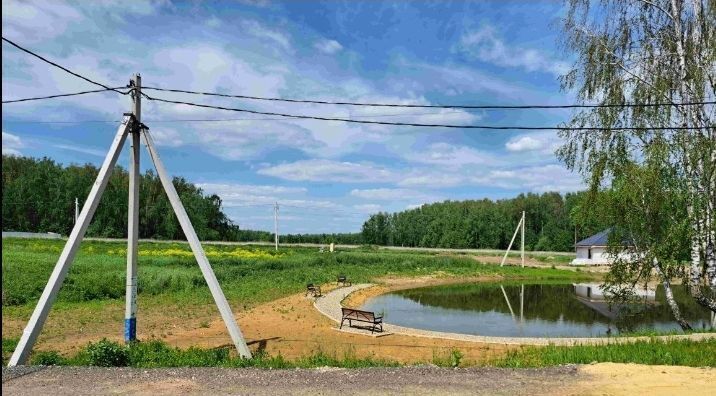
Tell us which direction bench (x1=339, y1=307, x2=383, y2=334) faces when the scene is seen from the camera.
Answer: facing away from the viewer and to the right of the viewer

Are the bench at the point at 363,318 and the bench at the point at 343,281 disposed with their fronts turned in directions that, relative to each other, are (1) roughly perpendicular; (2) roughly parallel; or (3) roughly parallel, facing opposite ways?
roughly perpendicular

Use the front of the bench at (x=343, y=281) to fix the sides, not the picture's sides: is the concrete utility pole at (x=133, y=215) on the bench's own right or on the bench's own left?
on the bench's own right

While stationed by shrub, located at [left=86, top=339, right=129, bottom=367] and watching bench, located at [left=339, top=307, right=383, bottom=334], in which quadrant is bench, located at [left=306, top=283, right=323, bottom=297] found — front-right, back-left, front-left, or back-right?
front-left

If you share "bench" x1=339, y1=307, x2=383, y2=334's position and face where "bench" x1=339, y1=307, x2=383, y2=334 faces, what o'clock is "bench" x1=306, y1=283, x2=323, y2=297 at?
"bench" x1=306, y1=283, x2=323, y2=297 is roughly at 10 o'clock from "bench" x1=339, y1=307, x2=383, y2=334.

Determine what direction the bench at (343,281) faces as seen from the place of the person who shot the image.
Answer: facing the viewer and to the right of the viewer

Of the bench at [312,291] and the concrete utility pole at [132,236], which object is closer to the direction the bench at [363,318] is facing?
the bench

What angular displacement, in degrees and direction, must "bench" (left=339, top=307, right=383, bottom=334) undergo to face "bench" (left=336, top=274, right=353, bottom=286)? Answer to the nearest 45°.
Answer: approximately 45° to its left

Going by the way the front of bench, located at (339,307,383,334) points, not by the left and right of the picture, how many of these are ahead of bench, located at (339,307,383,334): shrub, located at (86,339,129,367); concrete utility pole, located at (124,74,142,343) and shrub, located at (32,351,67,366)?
0

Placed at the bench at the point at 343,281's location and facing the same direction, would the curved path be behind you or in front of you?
in front

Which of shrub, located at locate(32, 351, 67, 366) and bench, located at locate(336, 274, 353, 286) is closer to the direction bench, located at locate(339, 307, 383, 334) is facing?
the bench

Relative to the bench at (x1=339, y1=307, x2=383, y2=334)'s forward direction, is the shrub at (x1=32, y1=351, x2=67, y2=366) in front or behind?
behind

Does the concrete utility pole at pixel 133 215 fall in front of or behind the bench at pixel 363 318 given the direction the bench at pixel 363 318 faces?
behind

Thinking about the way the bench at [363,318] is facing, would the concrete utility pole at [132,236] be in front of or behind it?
behind

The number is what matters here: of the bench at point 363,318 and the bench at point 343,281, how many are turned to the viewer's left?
0
